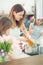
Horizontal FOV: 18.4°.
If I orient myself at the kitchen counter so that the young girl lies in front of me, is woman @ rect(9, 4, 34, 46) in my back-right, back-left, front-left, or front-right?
front-right

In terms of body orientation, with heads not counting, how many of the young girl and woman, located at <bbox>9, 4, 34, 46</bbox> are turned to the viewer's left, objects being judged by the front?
0

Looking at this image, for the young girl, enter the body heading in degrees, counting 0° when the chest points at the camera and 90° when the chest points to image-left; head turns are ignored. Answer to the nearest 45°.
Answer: approximately 270°
